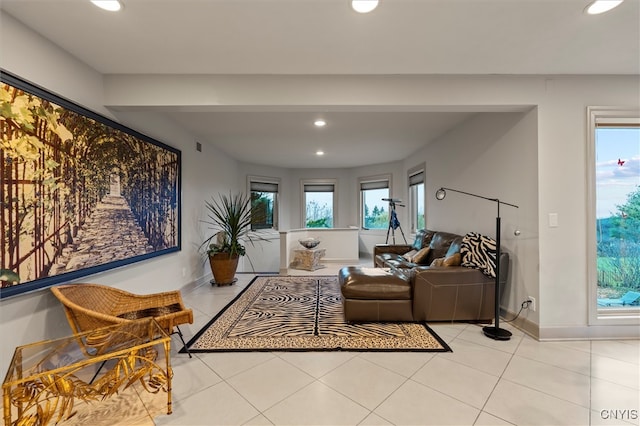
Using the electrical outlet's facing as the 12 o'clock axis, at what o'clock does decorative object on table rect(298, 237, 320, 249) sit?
The decorative object on table is roughly at 2 o'clock from the electrical outlet.

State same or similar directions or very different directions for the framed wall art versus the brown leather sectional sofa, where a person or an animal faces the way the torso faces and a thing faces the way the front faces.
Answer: very different directions

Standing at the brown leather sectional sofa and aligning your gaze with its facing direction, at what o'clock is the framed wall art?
The framed wall art is roughly at 11 o'clock from the brown leather sectional sofa.

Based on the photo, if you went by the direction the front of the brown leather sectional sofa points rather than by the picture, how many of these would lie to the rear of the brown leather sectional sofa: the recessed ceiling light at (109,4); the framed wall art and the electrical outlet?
1

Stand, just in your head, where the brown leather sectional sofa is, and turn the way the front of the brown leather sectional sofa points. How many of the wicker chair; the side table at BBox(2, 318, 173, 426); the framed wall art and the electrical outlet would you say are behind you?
1

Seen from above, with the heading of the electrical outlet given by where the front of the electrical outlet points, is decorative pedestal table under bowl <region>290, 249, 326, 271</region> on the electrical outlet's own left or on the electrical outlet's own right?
on the electrical outlet's own right

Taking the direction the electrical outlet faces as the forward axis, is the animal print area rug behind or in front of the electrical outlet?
in front

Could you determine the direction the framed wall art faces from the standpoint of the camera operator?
facing the viewer and to the right of the viewer

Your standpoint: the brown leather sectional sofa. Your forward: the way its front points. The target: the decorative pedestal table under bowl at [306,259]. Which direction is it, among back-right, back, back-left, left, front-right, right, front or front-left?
front-right

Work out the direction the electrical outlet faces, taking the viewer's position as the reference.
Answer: facing the viewer and to the left of the viewer

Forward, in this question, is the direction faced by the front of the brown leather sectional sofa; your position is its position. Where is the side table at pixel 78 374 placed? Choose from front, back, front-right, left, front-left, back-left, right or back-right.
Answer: front-left

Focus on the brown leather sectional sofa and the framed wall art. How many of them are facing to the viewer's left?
1

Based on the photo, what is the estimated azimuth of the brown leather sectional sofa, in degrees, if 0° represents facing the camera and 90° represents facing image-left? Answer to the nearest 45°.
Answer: approximately 90°

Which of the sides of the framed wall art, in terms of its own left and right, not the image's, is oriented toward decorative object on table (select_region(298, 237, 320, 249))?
left

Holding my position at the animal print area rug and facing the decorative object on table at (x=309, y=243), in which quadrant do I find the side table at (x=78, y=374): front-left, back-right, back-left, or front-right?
back-left
